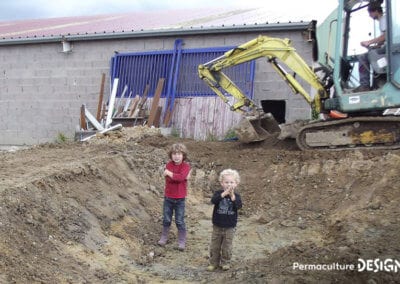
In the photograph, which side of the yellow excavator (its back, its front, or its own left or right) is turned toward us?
left

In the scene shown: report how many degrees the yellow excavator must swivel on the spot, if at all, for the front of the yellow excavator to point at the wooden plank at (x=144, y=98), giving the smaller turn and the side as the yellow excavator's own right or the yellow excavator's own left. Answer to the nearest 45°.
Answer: approximately 45° to the yellow excavator's own right

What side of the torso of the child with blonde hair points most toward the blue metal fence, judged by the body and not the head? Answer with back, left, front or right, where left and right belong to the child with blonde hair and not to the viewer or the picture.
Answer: back

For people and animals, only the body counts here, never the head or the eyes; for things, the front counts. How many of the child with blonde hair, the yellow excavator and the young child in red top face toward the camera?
2

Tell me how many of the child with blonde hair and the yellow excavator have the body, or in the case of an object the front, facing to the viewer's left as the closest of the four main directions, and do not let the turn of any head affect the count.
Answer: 1

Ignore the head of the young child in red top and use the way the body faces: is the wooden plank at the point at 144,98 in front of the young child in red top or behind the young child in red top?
behind

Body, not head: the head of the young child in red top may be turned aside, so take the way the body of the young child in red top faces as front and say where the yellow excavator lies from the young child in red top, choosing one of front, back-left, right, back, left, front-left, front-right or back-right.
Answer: back-left

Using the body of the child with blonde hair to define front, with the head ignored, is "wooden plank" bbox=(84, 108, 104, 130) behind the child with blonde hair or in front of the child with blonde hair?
behind

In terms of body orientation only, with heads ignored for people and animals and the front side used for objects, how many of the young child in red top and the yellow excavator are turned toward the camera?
1

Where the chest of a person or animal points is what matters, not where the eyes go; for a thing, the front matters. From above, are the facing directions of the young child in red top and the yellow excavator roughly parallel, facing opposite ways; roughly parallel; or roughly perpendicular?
roughly perpendicular

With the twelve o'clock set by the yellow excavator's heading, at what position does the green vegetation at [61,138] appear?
The green vegetation is roughly at 1 o'clock from the yellow excavator.

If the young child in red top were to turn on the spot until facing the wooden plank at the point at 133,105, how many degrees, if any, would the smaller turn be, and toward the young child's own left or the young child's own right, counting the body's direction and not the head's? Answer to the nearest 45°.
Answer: approximately 180°

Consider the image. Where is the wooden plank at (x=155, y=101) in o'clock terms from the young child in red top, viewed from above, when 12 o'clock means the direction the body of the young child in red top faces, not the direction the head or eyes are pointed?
The wooden plank is roughly at 6 o'clock from the young child in red top.

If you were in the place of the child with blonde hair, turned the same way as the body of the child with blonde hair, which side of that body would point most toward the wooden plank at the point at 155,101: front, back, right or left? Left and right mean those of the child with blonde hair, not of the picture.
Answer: back

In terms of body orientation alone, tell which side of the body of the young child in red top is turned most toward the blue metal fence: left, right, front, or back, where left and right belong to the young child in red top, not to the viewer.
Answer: back
